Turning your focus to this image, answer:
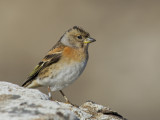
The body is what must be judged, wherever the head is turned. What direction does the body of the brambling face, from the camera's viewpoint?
to the viewer's right
